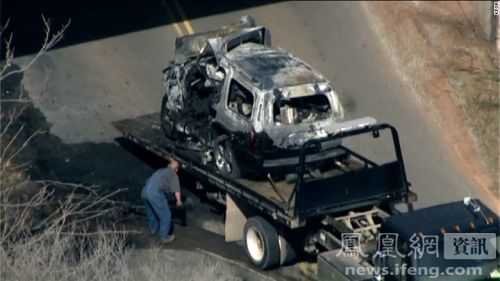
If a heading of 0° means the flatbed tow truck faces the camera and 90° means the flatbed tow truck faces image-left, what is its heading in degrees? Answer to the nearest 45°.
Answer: approximately 315°

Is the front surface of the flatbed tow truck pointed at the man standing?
no

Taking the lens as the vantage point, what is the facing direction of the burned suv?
facing away from the viewer and to the left of the viewer

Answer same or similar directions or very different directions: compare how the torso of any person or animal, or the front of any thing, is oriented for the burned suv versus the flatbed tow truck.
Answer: very different directions
